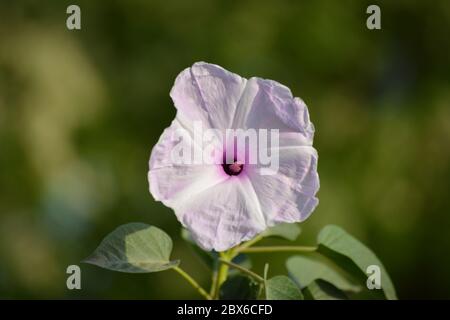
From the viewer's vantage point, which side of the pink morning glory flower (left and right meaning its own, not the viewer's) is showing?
front
